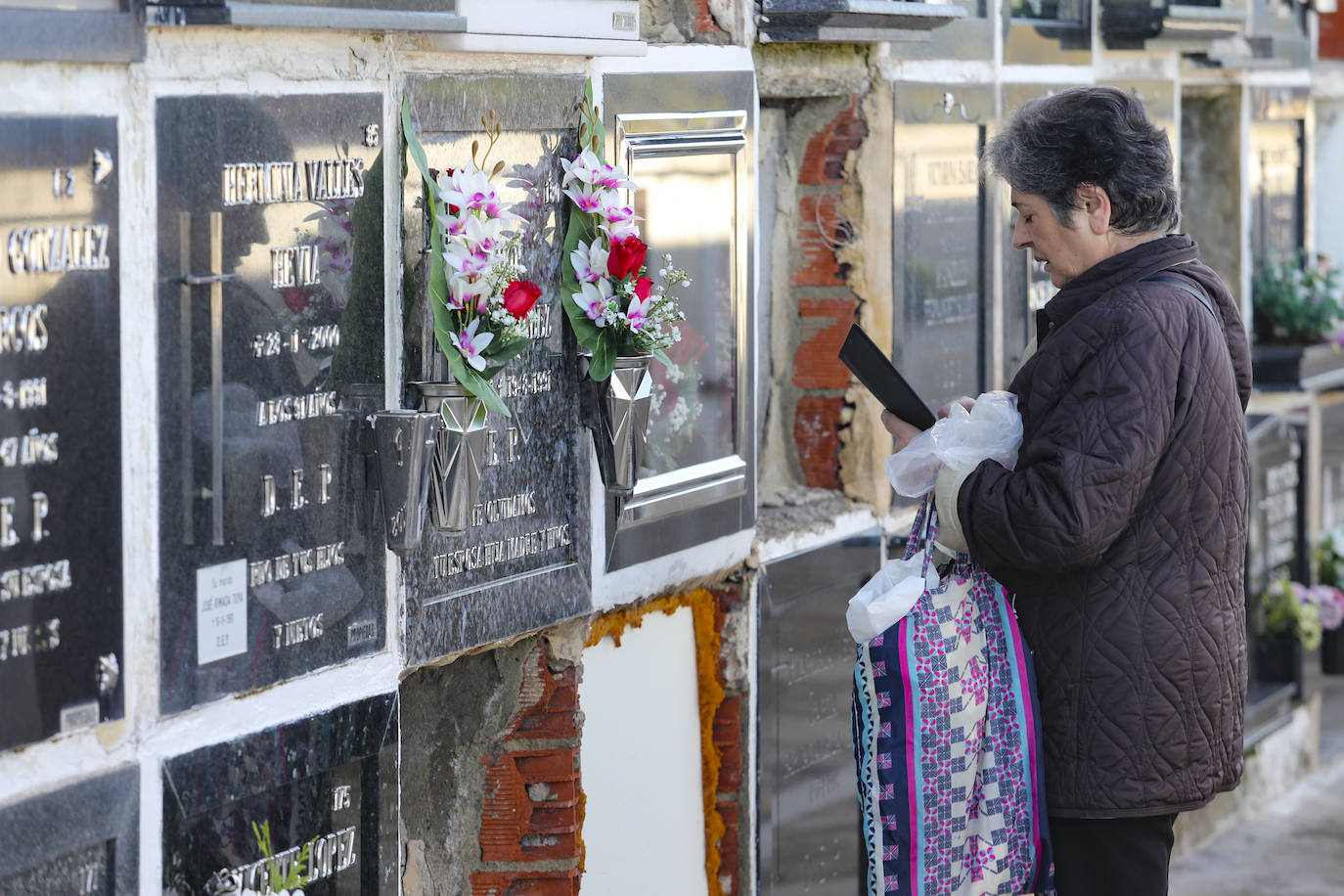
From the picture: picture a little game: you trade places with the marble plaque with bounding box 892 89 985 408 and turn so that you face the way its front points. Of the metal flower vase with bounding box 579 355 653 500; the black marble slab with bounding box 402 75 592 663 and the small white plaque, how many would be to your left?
0

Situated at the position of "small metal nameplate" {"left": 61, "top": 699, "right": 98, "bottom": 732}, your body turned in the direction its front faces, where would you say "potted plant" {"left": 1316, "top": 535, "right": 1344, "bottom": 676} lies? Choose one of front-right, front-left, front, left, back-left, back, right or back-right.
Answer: left

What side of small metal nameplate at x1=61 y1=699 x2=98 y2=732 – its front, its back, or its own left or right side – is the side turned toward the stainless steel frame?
left

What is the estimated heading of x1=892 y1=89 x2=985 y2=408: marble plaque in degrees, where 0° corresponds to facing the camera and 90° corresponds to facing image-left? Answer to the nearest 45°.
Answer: approximately 315°

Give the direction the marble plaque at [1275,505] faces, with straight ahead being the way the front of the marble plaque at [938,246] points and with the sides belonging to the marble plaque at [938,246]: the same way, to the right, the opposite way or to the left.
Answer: the same way

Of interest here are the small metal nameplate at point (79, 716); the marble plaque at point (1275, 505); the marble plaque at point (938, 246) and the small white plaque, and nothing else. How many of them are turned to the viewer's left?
0

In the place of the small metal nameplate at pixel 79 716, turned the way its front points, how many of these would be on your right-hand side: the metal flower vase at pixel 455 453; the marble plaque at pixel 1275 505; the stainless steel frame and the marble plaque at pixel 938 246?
0

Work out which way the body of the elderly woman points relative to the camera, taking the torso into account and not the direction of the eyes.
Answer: to the viewer's left

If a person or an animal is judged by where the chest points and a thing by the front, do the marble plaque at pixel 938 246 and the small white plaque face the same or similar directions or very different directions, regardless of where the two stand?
same or similar directions

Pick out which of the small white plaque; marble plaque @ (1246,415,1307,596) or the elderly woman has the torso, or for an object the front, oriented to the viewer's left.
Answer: the elderly woman

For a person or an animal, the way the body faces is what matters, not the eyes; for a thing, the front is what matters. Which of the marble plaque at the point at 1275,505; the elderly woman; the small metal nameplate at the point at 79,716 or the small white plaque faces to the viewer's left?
the elderly woman

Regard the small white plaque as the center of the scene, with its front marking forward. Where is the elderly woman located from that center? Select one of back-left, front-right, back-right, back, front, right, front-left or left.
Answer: front-left

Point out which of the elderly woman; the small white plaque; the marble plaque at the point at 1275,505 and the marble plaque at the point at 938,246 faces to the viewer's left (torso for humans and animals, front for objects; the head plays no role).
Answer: the elderly woman

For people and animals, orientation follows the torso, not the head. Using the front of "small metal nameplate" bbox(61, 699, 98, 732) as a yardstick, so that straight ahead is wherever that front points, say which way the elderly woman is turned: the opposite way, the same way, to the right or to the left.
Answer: the opposite way

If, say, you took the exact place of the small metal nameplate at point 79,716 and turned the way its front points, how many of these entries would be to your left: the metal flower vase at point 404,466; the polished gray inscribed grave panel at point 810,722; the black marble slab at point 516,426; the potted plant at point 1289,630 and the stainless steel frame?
5

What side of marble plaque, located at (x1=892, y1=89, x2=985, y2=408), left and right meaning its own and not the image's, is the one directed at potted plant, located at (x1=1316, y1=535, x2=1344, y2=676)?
left

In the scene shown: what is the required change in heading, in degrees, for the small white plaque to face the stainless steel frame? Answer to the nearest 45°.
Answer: approximately 90° to its left

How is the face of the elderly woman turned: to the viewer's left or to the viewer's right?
to the viewer's left

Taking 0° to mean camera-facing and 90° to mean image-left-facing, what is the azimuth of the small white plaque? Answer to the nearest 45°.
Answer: approximately 315°

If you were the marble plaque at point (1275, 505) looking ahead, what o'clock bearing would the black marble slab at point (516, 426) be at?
The black marble slab is roughly at 2 o'clock from the marble plaque.
